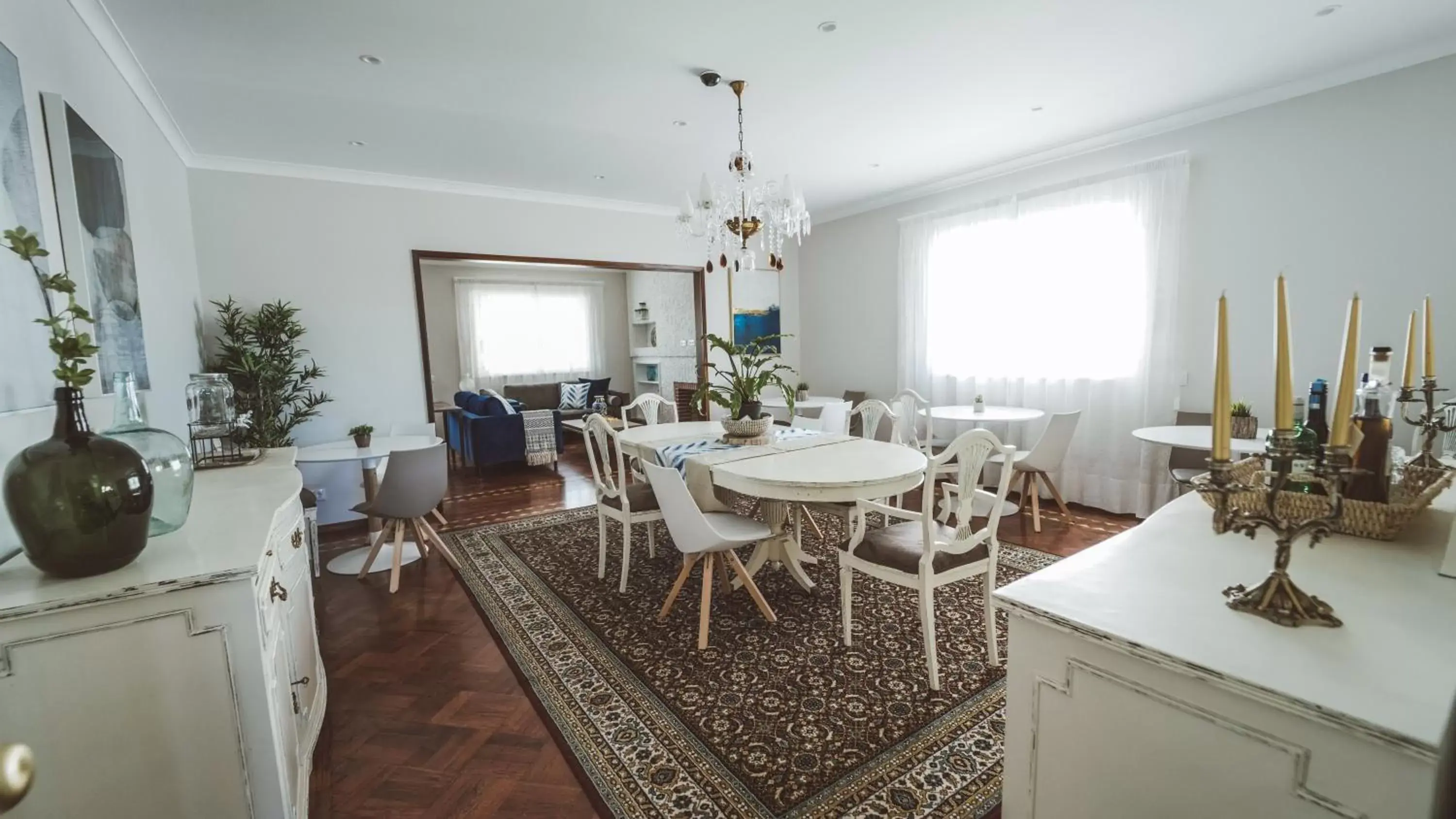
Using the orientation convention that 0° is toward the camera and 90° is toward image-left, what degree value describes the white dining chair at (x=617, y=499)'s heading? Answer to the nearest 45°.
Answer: approximately 225°

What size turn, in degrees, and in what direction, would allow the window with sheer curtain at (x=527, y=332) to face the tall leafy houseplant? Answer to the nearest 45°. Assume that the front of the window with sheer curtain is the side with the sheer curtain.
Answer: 0° — it already faces it

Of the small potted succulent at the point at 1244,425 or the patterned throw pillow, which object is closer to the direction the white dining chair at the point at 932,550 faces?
the patterned throw pillow

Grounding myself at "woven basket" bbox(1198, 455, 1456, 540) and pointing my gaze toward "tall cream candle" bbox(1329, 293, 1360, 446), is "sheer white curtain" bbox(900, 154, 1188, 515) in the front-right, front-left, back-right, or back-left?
back-right

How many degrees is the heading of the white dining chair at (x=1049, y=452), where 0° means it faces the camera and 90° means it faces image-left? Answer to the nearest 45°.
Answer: approximately 135°

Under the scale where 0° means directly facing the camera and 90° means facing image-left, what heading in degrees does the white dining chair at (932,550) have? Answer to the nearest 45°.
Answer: approximately 135°

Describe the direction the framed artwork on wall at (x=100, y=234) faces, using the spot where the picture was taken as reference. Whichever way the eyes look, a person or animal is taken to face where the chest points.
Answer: facing to the right of the viewer

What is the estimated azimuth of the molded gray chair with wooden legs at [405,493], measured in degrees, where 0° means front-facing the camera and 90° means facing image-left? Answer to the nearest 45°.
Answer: approximately 135°

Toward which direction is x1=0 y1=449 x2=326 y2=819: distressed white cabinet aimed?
to the viewer's right

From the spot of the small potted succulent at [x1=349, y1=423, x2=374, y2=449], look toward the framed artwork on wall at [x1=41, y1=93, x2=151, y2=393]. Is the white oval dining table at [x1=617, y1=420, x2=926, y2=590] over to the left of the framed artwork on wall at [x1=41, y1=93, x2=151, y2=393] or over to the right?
left

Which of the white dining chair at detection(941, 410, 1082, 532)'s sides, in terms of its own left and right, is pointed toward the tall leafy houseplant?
left

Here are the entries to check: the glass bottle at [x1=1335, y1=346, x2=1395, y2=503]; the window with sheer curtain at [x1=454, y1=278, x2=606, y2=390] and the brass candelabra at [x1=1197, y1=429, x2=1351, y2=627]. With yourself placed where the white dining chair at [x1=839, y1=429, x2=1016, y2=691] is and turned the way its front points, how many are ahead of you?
1

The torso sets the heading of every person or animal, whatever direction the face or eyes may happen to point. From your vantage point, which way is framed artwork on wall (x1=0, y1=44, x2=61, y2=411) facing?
to the viewer's right

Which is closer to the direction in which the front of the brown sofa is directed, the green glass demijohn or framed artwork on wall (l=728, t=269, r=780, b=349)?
the green glass demijohn
